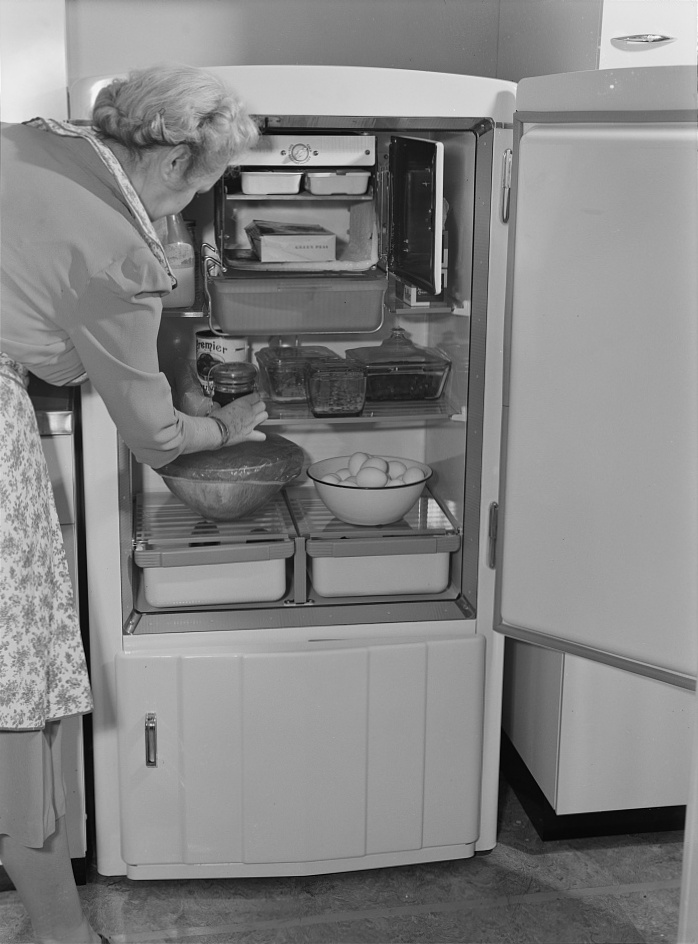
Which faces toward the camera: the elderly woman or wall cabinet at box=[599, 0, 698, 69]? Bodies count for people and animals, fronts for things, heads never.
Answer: the wall cabinet

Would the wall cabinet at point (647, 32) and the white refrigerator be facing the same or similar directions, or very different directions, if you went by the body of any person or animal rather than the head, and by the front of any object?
same or similar directions

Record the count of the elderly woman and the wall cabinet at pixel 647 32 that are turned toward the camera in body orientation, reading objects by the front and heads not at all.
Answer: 1

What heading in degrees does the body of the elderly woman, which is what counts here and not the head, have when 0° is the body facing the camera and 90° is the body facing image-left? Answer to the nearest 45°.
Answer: approximately 225°

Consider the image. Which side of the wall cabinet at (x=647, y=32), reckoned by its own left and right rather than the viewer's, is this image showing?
front

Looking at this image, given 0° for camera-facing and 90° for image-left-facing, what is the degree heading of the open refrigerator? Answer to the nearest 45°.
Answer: approximately 0°

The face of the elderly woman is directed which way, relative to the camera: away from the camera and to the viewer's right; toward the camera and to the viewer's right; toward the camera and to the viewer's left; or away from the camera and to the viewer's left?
away from the camera and to the viewer's right

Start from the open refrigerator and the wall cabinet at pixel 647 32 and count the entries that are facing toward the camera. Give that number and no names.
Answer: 2

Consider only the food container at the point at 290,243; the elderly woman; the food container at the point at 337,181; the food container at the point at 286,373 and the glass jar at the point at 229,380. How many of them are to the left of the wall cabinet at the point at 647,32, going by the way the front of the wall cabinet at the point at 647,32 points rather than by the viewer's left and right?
0

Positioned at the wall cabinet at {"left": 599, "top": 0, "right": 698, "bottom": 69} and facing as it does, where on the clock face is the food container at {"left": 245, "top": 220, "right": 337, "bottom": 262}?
The food container is roughly at 2 o'clock from the wall cabinet.
